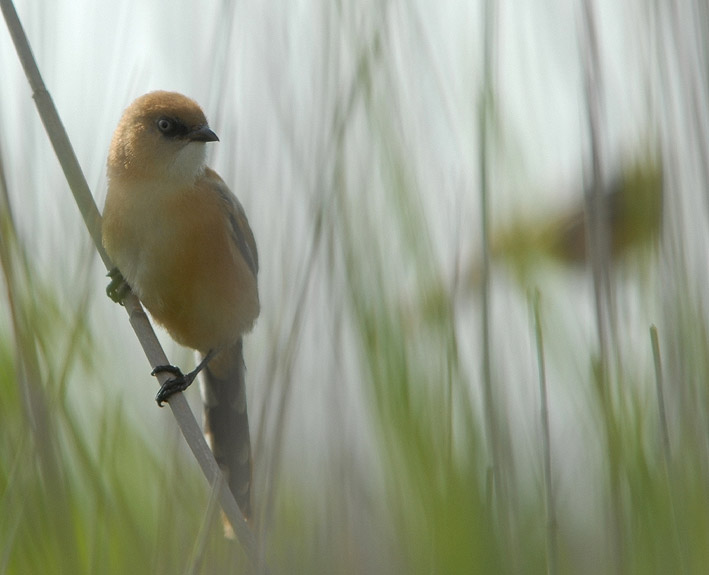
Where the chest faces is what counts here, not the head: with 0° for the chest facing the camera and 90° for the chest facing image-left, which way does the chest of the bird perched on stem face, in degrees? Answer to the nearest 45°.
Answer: approximately 45°
